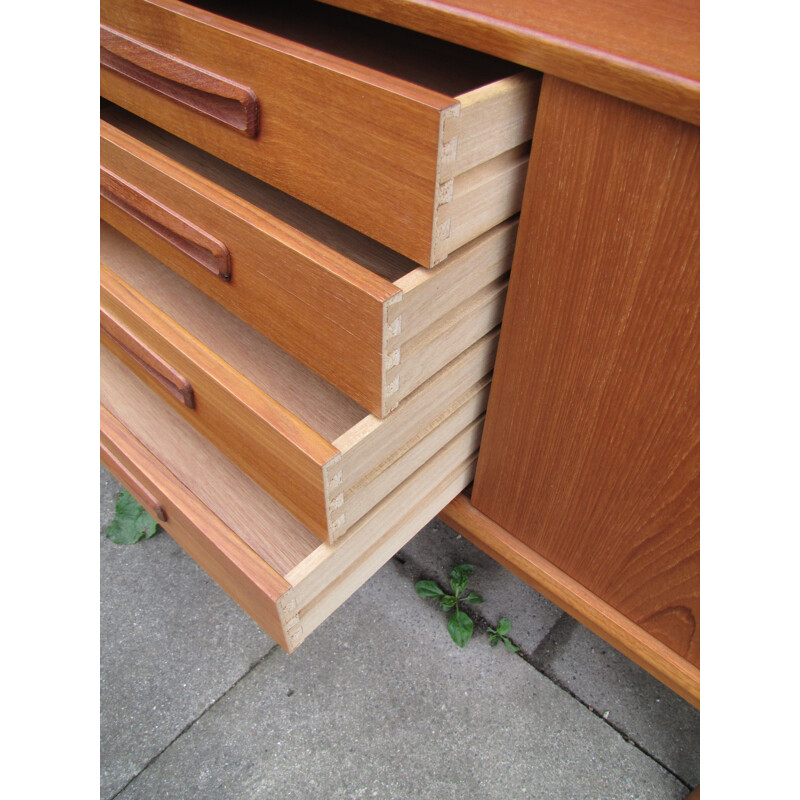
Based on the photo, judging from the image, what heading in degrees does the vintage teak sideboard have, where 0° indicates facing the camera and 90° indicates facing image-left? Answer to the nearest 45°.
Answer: approximately 45°
